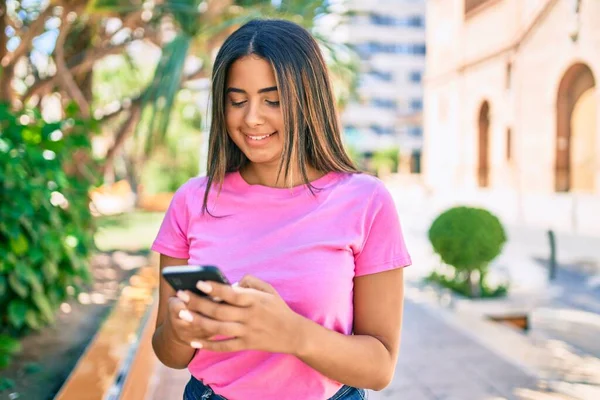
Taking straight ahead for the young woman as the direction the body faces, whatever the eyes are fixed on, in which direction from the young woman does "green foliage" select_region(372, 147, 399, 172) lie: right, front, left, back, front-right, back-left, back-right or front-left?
back-right

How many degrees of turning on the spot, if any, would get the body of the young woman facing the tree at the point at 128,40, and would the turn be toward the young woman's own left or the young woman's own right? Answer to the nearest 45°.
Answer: approximately 135° to the young woman's own right

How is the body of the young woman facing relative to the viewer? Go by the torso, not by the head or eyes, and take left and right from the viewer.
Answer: facing the viewer and to the left of the viewer

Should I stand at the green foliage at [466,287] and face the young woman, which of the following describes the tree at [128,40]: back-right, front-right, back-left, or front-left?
front-right

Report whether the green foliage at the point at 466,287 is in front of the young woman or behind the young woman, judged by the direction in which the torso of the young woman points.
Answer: behind
